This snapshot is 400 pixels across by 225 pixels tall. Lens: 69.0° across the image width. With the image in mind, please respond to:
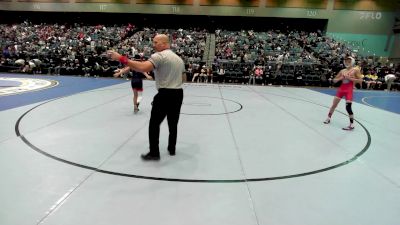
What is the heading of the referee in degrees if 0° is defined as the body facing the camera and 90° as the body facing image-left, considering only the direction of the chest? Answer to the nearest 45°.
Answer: approximately 135°
